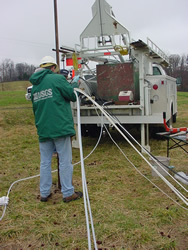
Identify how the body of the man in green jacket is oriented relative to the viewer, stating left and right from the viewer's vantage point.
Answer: facing away from the viewer and to the right of the viewer

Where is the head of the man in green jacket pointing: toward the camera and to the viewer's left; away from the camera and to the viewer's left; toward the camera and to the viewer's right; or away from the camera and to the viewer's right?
away from the camera and to the viewer's right

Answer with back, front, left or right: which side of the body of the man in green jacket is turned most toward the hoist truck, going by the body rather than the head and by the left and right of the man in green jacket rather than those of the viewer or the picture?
front
